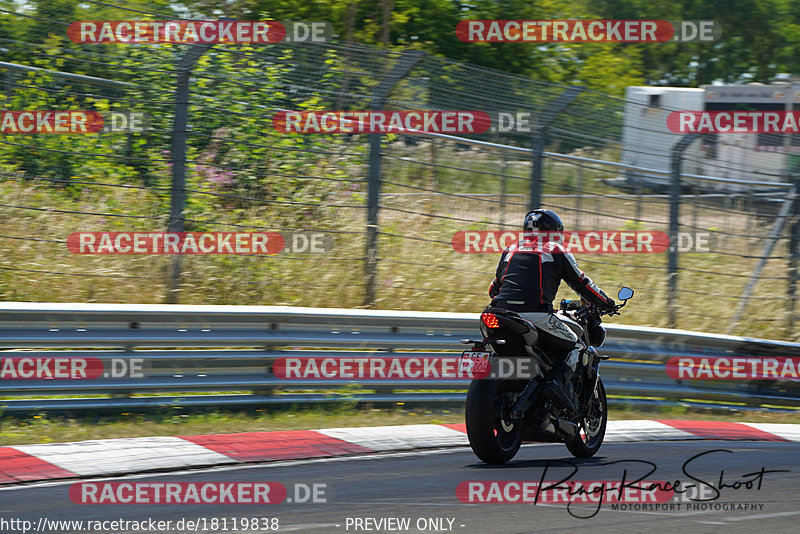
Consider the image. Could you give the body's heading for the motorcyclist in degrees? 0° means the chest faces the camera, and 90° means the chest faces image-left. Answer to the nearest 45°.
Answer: approximately 225°

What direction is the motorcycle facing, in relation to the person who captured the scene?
facing away from the viewer and to the right of the viewer

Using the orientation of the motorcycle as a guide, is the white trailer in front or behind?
in front
